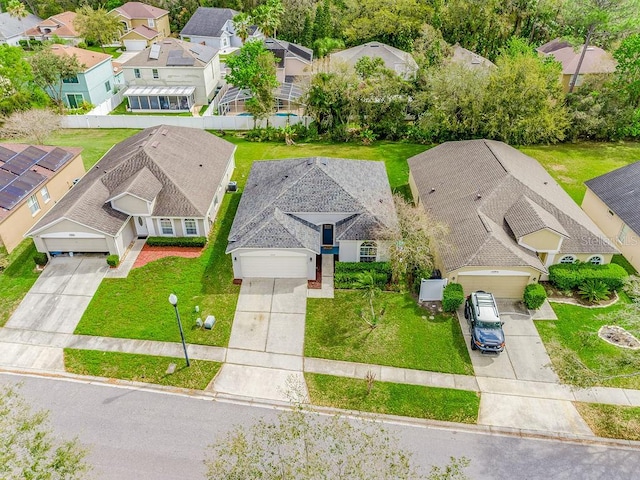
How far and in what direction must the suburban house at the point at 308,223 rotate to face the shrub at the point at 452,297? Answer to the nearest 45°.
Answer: approximately 45° to its left

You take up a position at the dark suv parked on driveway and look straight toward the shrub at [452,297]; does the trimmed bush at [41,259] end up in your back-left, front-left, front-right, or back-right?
front-left

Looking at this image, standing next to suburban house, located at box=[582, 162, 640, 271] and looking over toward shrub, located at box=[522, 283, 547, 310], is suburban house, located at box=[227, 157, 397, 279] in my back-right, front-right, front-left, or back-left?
front-right

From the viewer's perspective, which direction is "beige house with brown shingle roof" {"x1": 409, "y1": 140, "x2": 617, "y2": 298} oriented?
toward the camera

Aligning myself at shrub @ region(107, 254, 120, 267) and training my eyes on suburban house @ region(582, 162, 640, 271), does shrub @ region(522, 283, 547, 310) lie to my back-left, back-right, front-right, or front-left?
front-right

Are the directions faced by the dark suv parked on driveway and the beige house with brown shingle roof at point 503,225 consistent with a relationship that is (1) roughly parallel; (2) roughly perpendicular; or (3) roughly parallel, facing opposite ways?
roughly parallel

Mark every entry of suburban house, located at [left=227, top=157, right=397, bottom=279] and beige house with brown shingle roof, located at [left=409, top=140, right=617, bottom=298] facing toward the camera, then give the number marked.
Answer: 2

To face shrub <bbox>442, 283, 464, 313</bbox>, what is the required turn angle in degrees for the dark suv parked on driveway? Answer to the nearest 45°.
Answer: approximately 135° to its right

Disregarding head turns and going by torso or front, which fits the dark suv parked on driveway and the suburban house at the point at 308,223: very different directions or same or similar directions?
same or similar directions

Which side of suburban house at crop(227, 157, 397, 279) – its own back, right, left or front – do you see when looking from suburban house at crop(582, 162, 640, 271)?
left

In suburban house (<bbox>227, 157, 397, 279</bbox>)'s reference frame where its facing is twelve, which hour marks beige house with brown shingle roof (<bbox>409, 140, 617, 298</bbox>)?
The beige house with brown shingle roof is roughly at 9 o'clock from the suburban house.

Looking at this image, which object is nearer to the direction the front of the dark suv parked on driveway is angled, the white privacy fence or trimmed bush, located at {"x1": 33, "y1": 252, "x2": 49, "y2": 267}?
the trimmed bush

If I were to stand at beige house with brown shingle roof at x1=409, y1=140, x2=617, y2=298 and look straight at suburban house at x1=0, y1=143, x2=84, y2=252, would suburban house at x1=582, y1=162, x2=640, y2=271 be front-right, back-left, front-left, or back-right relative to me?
back-right

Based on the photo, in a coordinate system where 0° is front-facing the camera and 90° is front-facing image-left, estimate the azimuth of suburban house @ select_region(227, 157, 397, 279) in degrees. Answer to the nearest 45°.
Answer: approximately 0°

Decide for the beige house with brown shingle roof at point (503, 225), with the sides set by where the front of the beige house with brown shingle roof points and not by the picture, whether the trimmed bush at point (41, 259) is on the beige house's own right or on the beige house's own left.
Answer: on the beige house's own right
